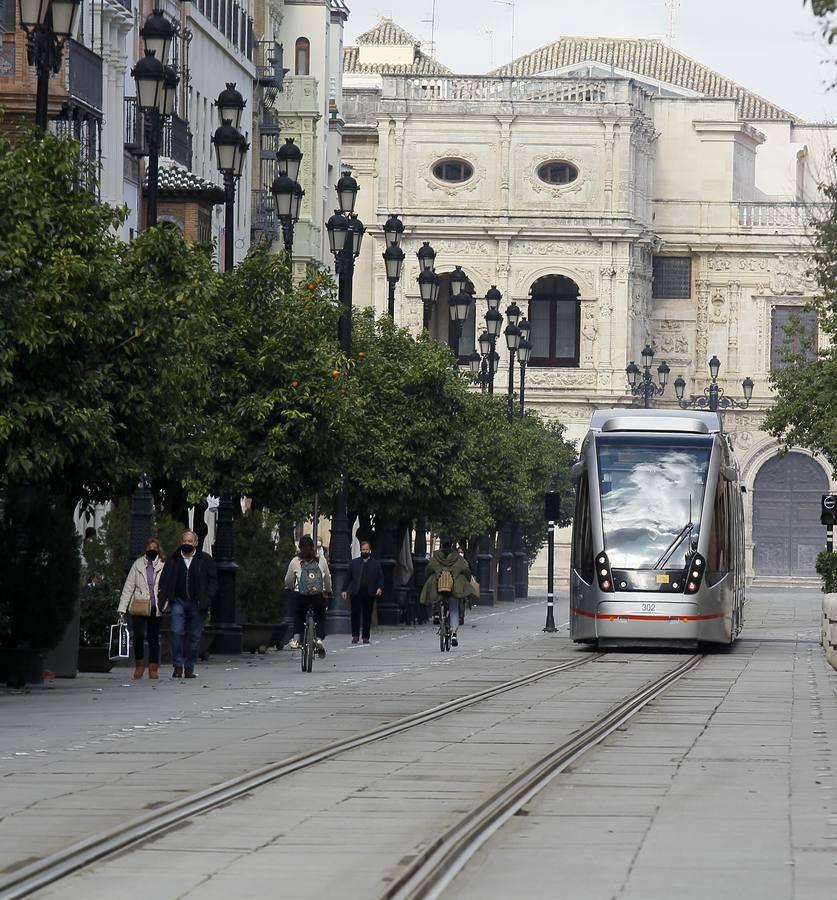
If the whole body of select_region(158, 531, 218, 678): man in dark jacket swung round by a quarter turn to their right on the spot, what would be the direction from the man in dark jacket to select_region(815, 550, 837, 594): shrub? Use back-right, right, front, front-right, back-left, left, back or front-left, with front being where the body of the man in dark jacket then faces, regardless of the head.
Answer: back-right

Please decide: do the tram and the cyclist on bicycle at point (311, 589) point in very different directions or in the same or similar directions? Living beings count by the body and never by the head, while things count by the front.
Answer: very different directions

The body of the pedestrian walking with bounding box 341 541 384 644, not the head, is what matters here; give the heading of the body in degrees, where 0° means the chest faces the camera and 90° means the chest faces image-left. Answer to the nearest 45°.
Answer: approximately 0°

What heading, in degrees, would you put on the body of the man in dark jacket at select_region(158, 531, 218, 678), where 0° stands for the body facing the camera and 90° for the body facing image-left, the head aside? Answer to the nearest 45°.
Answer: approximately 0°

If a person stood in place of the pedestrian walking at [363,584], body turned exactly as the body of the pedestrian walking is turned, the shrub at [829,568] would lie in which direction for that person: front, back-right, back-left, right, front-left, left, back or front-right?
back-left

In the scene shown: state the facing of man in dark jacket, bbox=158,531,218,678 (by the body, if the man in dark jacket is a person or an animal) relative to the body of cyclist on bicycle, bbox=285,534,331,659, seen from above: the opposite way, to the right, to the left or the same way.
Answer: the opposite way

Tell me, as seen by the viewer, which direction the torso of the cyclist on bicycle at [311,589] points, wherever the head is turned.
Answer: away from the camera

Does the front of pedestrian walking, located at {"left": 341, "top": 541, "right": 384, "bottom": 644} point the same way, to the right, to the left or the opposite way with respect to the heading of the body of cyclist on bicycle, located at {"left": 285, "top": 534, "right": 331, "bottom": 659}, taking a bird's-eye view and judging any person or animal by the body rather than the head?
the opposite way

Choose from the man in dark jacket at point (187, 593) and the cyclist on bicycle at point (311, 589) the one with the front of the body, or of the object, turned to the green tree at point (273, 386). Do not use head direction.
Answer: the cyclist on bicycle
